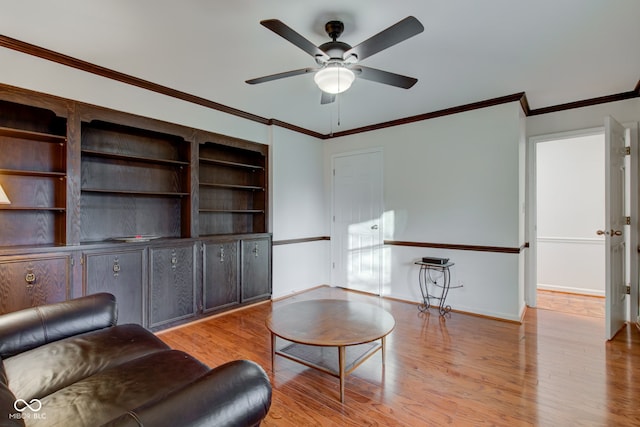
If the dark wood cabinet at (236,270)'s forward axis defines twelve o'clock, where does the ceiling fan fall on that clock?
The ceiling fan is roughly at 1 o'clock from the dark wood cabinet.

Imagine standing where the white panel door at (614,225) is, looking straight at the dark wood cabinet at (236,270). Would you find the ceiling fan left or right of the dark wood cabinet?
left

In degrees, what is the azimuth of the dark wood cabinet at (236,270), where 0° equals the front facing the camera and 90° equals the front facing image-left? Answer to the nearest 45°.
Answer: approximately 315°

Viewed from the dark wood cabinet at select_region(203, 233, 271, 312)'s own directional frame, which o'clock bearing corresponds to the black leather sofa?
The black leather sofa is roughly at 2 o'clock from the dark wood cabinet.

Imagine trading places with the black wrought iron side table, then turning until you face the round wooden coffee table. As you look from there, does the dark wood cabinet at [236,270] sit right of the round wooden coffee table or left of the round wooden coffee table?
right

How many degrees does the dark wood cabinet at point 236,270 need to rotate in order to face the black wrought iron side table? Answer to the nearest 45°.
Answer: approximately 45° to its left

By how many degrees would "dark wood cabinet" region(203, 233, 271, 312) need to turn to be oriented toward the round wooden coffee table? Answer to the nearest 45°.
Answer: approximately 45° to its right
